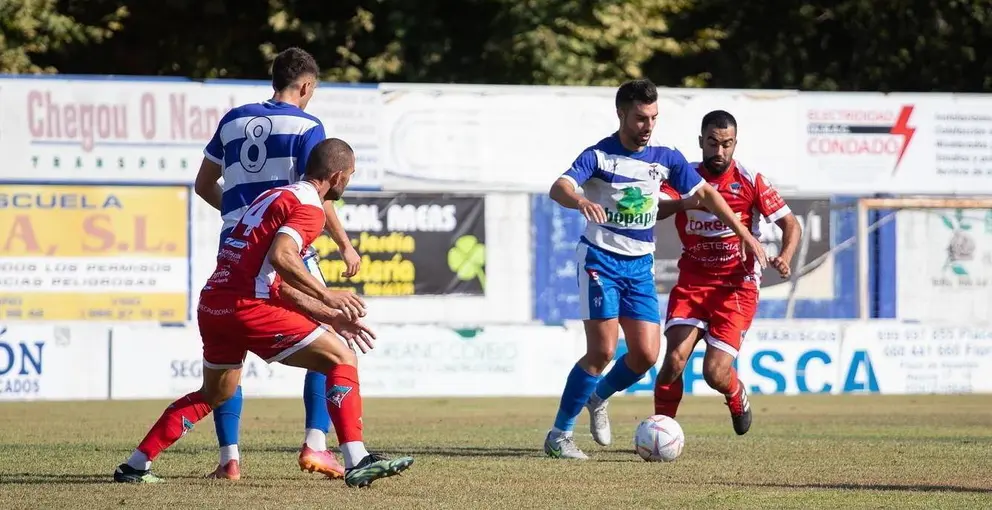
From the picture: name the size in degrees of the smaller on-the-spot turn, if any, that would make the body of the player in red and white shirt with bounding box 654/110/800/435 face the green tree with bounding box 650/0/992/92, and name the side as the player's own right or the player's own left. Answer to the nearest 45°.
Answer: approximately 180°

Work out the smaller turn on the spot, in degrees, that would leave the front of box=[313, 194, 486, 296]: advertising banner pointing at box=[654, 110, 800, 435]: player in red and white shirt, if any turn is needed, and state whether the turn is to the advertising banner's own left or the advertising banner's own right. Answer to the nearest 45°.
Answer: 0° — it already faces them

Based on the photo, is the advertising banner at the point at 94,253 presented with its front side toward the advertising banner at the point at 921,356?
no

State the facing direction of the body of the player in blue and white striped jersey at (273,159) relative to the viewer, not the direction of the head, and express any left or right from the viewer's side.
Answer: facing away from the viewer and to the right of the viewer

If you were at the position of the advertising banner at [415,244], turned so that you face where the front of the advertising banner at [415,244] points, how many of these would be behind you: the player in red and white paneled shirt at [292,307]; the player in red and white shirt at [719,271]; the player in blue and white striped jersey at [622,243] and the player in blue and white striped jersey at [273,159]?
0

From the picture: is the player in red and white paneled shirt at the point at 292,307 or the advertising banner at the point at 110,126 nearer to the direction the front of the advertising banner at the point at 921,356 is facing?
the player in red and white paneled shirt

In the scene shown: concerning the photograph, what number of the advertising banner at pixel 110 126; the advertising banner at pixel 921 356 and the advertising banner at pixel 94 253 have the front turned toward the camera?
3

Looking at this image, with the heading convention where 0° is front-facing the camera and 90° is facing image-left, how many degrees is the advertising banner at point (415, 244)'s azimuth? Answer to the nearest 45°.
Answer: approximately 0°

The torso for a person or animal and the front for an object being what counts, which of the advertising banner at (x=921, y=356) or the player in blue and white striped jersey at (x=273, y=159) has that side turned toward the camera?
the advertising banner

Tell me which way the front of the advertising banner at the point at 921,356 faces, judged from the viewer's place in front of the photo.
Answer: facing the viewer

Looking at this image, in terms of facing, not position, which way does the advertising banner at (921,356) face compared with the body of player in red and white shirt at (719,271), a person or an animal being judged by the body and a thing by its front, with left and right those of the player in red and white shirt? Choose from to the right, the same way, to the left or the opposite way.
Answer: the same way

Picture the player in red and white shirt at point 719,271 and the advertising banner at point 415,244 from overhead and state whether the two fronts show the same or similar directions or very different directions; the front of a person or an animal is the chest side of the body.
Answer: same or similar directions

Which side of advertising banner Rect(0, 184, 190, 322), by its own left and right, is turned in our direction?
front
